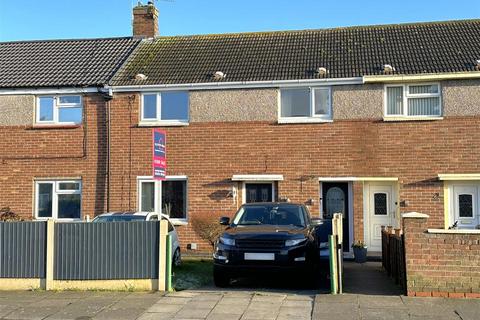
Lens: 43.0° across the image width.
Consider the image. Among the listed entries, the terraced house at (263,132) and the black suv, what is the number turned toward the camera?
2

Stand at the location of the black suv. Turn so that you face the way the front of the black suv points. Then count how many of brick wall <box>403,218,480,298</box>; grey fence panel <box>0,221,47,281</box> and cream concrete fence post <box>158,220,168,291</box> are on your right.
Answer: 2

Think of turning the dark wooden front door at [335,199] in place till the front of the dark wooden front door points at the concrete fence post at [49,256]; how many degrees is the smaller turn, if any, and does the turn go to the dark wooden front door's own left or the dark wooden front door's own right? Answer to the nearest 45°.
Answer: approximately 45° to the dark wooden front door's own right

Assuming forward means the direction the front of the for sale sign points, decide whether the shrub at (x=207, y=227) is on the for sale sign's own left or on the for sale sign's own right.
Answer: on the for sale sign's own left

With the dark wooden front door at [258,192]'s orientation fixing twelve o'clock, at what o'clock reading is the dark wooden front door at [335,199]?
the dark wooden front door at [335,199] is roughly at 9 o'clock from the dark wooden front door at [258,192].

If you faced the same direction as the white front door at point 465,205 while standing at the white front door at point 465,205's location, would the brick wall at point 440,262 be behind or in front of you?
in front

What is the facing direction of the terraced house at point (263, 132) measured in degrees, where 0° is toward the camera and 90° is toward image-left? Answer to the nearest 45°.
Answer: approximately 0°

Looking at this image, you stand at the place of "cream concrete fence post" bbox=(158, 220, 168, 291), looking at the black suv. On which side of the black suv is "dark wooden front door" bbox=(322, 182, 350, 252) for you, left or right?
left

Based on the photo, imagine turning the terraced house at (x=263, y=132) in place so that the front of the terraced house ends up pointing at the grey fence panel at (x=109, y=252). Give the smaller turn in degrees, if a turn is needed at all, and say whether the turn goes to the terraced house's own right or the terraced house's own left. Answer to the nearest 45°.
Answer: approximately 45° to the terraced house's own right

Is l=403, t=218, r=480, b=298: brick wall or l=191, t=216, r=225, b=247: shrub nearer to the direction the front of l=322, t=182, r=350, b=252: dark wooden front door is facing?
the brick wall

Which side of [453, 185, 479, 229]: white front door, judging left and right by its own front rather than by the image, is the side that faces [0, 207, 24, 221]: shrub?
right
